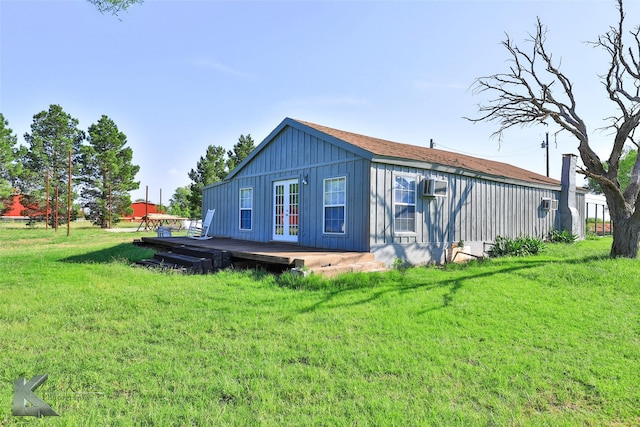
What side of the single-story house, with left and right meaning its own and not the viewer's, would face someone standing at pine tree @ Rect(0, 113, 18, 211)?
right

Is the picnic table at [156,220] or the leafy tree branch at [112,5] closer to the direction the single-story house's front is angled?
the leafy tree branch

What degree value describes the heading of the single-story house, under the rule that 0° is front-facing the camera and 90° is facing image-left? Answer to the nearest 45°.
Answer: approximately 45°

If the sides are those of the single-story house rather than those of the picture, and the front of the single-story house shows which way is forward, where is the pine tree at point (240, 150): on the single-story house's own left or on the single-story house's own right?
on the single-story house's own right

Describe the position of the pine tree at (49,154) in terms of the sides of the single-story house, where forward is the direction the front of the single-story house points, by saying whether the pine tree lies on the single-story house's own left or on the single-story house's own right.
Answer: on the single-story house's own right

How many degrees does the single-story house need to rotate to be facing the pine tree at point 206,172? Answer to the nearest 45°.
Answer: approximately 90° to its right

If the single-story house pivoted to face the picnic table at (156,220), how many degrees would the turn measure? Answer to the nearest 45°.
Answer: approximately 90° to its right

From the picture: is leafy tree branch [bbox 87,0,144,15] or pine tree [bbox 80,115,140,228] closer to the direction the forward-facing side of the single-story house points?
the leafy tree branch

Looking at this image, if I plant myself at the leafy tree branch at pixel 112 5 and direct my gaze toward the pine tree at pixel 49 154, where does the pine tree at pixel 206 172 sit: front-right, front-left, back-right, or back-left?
front-right

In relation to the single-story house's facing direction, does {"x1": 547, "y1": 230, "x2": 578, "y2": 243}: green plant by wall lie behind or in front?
behind

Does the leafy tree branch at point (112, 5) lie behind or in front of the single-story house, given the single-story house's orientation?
in front
